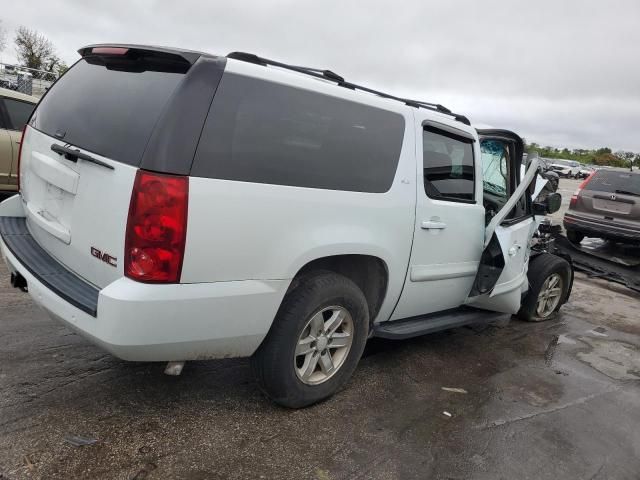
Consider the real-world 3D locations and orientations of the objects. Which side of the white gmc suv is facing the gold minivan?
left

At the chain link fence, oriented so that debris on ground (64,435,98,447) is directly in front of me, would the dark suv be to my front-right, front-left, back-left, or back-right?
front-left

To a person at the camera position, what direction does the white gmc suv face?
facing away from the viewer and to the right of the viewer

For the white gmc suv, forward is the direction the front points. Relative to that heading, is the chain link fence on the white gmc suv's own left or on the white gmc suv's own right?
on the white gmc suv's own left

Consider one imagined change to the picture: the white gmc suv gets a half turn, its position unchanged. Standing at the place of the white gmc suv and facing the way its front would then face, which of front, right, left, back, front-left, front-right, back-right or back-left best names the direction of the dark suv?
back

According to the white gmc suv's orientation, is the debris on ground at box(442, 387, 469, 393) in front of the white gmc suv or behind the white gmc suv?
in front

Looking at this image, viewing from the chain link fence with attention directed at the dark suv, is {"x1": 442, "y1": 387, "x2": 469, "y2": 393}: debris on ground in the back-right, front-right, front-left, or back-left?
front-right

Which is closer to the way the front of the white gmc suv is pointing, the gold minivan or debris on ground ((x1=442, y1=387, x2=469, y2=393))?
the debris on ground
